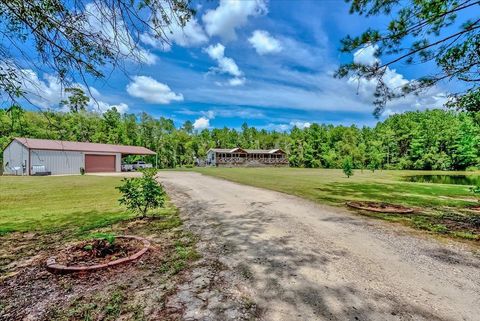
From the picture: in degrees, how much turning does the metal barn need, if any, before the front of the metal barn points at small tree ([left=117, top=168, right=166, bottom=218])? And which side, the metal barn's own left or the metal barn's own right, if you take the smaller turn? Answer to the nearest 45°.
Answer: approximately 45° to the metal barn's own right

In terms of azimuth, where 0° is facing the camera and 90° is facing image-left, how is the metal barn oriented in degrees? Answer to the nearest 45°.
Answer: approximately 315°
